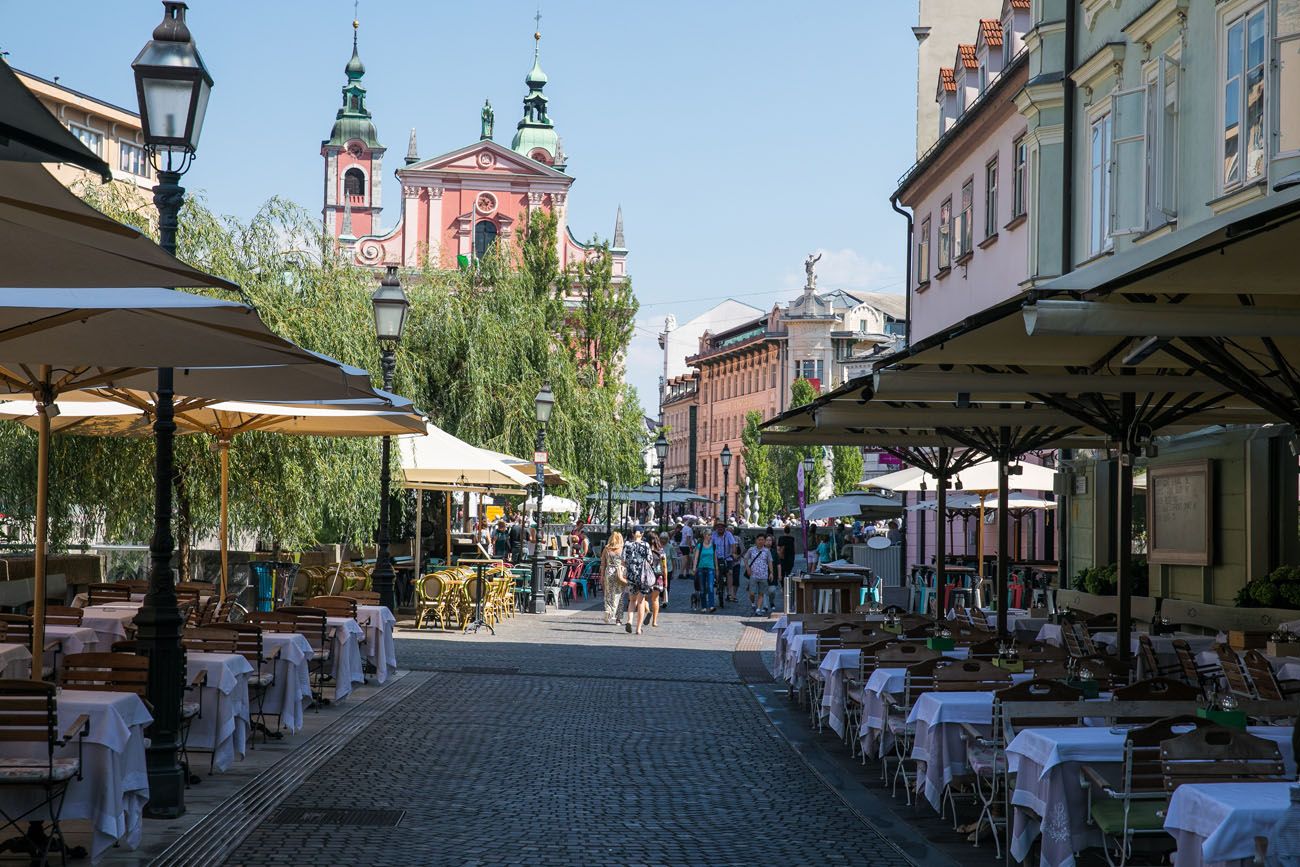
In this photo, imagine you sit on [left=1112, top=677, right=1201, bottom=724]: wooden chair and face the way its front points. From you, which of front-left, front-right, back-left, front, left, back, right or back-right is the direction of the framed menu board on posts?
back

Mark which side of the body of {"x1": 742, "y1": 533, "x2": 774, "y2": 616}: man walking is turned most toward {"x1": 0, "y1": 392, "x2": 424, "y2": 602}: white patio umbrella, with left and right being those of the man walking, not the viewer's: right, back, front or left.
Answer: front

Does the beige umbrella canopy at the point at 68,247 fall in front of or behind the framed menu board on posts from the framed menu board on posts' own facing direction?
in front

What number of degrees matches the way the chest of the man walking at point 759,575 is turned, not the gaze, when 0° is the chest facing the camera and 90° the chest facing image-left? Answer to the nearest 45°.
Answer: approximately 0°

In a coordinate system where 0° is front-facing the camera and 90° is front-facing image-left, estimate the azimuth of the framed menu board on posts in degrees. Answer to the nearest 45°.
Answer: approximately 45°

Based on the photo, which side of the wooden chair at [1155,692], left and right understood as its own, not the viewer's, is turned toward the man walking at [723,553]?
front

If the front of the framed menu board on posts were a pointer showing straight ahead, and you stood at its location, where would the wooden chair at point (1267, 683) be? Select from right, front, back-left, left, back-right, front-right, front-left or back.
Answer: front-left

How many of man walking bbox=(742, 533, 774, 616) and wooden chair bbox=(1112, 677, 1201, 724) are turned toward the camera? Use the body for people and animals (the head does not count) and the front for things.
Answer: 2

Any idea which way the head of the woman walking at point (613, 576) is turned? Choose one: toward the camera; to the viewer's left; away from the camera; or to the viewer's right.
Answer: away from the camera

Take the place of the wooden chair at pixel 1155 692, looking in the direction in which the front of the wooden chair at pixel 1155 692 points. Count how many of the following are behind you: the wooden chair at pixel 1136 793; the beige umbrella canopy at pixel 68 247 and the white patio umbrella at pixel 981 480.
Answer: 1

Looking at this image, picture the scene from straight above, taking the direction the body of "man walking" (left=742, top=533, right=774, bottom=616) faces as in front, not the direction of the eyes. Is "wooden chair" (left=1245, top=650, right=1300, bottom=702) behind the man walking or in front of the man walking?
in front
